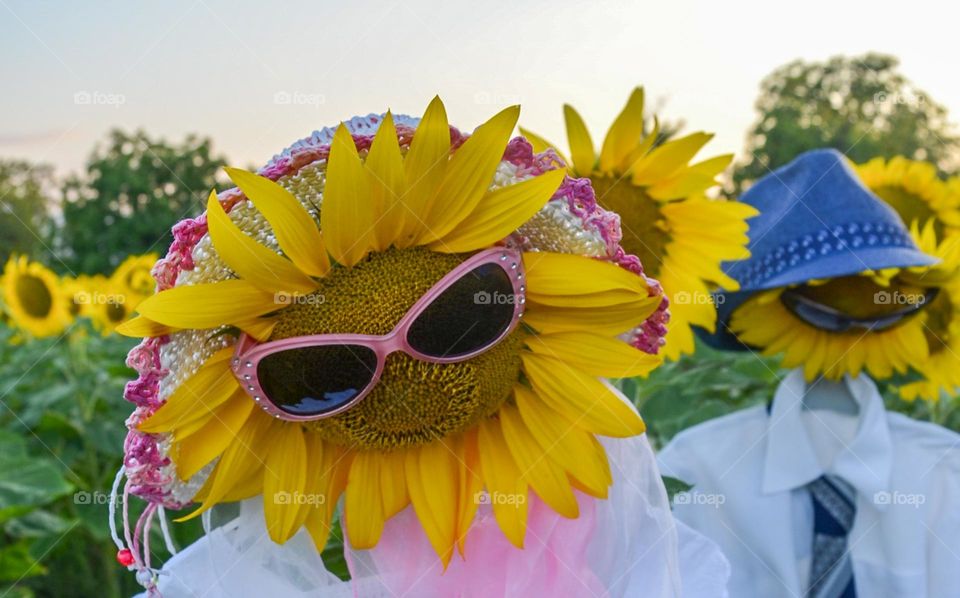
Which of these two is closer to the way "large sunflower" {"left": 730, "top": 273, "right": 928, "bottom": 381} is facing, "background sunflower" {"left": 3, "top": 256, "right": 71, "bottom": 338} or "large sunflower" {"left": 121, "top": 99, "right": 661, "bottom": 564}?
the large sunflower

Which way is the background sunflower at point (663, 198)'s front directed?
toward the camera

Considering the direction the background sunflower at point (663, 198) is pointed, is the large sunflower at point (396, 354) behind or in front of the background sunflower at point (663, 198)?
in front

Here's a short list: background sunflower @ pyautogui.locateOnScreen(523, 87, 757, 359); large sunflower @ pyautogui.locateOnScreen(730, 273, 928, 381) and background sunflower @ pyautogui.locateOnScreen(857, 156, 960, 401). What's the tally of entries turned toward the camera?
3

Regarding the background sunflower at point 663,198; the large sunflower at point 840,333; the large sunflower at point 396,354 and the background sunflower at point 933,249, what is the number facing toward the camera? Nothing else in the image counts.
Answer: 4

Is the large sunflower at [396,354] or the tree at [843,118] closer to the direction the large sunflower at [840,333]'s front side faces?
the large sunflower

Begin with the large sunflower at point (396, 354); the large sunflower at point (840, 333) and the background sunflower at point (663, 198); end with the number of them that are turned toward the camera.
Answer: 3

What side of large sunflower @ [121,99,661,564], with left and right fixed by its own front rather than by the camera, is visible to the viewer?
front

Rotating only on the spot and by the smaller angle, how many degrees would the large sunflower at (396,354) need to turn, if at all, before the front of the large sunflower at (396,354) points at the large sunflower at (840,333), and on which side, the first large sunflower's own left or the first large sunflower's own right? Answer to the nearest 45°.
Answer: approximately 135° to the first large sunflower's own left

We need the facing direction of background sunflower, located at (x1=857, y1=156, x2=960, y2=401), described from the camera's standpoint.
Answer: facing the viewer

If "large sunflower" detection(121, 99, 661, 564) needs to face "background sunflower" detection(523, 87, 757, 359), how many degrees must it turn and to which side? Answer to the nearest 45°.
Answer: approximately 135° to its left

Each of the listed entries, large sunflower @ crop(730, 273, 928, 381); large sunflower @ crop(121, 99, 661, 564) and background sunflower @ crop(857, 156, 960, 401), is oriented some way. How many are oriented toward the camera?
3

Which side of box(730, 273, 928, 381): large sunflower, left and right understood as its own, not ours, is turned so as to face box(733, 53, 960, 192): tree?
back
